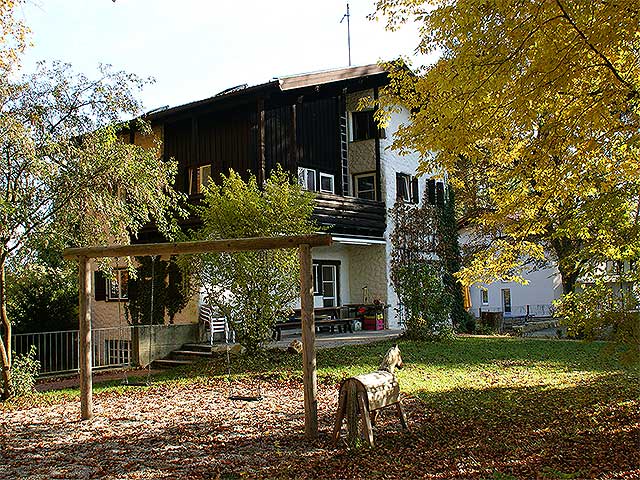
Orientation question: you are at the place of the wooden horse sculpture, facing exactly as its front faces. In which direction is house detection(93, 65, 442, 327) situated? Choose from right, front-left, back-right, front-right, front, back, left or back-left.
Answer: front-left

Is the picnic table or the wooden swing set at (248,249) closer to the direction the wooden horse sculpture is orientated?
the picnic table

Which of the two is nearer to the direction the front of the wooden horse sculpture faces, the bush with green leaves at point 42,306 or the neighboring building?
the neighboring building

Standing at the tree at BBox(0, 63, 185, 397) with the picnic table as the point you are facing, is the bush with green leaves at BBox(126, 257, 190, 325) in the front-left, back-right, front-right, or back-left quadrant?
front-left

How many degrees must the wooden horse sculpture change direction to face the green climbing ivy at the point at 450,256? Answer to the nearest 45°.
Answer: approximately 45° to its left

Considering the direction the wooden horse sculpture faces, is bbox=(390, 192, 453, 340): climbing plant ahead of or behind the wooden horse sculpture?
ahead

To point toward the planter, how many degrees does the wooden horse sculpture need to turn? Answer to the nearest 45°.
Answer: approximately 45° to its left

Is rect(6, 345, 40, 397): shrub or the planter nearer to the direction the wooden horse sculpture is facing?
the planter

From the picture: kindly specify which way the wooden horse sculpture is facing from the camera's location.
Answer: facing away from the viewer and to the right of the viewer

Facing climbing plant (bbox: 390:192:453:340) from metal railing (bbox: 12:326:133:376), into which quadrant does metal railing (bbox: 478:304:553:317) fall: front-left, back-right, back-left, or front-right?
front-left

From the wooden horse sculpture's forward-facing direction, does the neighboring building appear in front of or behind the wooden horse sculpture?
in front

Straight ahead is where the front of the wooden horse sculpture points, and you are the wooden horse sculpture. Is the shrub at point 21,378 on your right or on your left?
on your left
